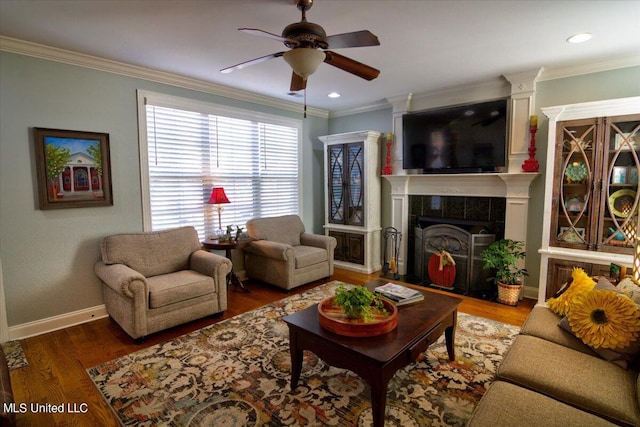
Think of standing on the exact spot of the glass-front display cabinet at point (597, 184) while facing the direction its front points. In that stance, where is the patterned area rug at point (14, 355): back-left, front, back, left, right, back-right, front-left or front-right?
front

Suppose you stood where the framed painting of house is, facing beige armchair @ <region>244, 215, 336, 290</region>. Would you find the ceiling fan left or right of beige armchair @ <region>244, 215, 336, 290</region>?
right

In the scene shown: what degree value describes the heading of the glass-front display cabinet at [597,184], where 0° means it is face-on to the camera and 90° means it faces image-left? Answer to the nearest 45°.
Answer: approximately 45°

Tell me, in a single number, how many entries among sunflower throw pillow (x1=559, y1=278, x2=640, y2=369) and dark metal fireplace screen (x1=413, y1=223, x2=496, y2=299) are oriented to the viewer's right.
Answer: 0

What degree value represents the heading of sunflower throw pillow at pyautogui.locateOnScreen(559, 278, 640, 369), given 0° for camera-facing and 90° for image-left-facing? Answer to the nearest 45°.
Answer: approximately 45°

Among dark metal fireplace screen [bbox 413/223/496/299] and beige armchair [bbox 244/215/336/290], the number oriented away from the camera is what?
0

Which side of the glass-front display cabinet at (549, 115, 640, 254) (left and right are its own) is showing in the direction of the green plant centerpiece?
front

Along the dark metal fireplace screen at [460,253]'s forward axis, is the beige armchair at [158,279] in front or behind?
in front

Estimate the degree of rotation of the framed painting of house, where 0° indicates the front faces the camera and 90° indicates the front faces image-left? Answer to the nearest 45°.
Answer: approximately 315°

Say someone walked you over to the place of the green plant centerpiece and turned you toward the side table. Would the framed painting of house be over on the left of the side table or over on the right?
left

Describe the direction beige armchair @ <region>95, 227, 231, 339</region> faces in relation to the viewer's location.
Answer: facing the viewer and to the right of the viewer

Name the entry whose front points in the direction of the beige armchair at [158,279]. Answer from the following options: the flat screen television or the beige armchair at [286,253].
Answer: the flat screen television

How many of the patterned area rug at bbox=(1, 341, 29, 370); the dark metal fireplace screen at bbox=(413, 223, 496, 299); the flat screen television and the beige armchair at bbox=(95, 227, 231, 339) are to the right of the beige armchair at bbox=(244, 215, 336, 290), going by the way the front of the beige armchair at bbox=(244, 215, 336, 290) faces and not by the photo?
2
